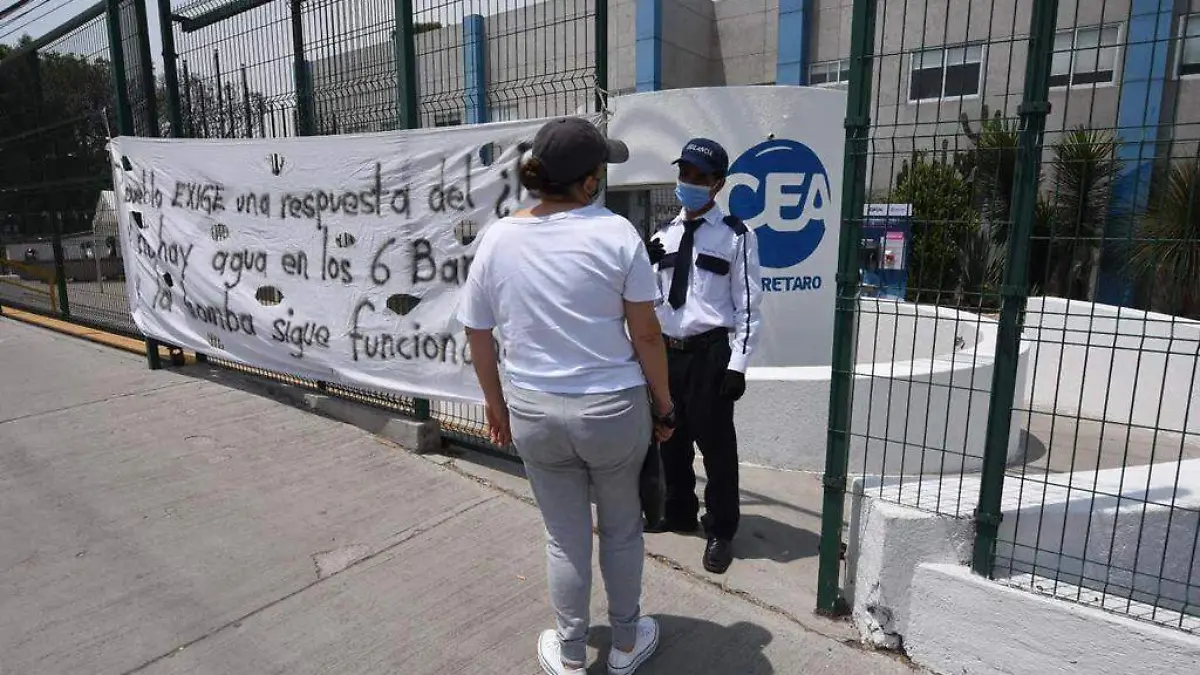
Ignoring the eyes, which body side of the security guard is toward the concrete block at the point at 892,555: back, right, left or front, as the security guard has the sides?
left

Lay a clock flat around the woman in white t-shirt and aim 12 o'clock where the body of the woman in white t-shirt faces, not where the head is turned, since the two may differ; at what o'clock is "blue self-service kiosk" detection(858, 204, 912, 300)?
The blue self-service kiosk is roughly at 2 o'clock from the woman in white t-shirt.

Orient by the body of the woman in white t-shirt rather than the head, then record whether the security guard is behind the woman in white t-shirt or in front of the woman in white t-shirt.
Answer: in front

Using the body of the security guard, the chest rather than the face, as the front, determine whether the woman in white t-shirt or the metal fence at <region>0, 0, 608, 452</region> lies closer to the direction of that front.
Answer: the woman in white t-shirt

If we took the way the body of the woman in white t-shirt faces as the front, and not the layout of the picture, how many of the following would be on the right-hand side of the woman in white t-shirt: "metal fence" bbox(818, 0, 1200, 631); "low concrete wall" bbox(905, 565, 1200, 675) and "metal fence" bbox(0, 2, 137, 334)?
2

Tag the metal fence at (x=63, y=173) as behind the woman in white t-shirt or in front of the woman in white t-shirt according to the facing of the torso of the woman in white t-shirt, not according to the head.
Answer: in front

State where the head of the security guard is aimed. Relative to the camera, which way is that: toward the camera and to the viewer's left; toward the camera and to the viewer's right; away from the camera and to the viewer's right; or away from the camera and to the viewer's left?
toward the camera and to the viewer's left

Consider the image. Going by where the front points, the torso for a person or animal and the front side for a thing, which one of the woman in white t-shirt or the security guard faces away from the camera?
the woman in white t-shirt

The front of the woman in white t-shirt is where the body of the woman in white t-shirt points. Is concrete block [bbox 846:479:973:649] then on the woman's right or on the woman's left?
on the woman's right

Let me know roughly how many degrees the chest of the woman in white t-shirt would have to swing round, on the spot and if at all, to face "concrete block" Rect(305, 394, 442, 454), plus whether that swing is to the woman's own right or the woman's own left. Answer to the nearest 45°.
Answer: approximately 45° to the woman's own left

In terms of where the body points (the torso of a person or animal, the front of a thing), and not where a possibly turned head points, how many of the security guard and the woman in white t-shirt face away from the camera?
1

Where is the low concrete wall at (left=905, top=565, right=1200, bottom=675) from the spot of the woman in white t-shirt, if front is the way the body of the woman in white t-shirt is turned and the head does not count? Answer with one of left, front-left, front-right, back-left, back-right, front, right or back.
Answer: right

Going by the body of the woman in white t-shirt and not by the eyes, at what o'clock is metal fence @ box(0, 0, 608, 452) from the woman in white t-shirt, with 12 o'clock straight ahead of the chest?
The metal fence is roughly at 11 o'clock from the woman in white t-shirt.

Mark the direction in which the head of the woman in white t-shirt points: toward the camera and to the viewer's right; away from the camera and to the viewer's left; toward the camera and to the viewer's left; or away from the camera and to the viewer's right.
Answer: away from the camera and to the viewer's right

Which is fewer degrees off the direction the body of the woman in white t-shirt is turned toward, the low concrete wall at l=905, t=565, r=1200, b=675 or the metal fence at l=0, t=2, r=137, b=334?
the metal fence

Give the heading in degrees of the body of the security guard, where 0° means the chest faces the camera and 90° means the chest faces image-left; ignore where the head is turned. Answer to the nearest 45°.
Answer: approximately 45°

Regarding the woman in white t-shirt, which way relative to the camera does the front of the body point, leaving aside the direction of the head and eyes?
away from the camera
